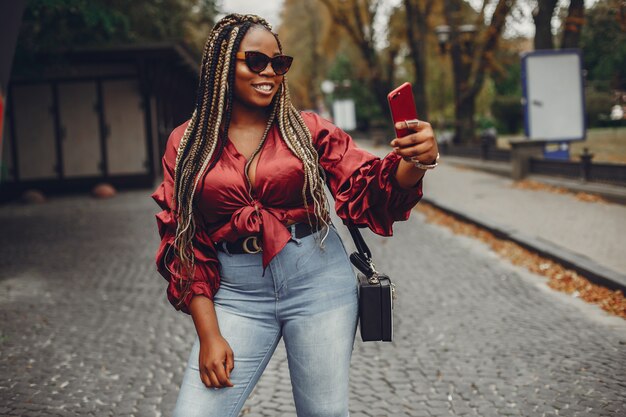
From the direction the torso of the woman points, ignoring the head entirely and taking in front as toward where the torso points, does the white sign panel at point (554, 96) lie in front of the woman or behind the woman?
behind

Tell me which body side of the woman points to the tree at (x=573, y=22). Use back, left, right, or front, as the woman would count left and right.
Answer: back

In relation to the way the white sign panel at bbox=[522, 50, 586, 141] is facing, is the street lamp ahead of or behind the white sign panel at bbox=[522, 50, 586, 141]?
behind

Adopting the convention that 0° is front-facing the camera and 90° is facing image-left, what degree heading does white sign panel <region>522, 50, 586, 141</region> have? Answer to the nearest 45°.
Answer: approximately 0°

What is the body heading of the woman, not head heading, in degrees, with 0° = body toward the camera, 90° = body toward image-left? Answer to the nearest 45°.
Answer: approximately 0°

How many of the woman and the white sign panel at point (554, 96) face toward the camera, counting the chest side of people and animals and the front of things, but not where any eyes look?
2

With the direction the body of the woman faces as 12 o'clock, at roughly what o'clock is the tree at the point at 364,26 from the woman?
The tree is roughly at 6 o'clock from the woman.

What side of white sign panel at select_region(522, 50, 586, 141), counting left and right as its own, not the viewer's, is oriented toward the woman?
front

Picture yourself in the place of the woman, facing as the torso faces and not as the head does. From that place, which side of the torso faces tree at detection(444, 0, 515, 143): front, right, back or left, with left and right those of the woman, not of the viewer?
back
